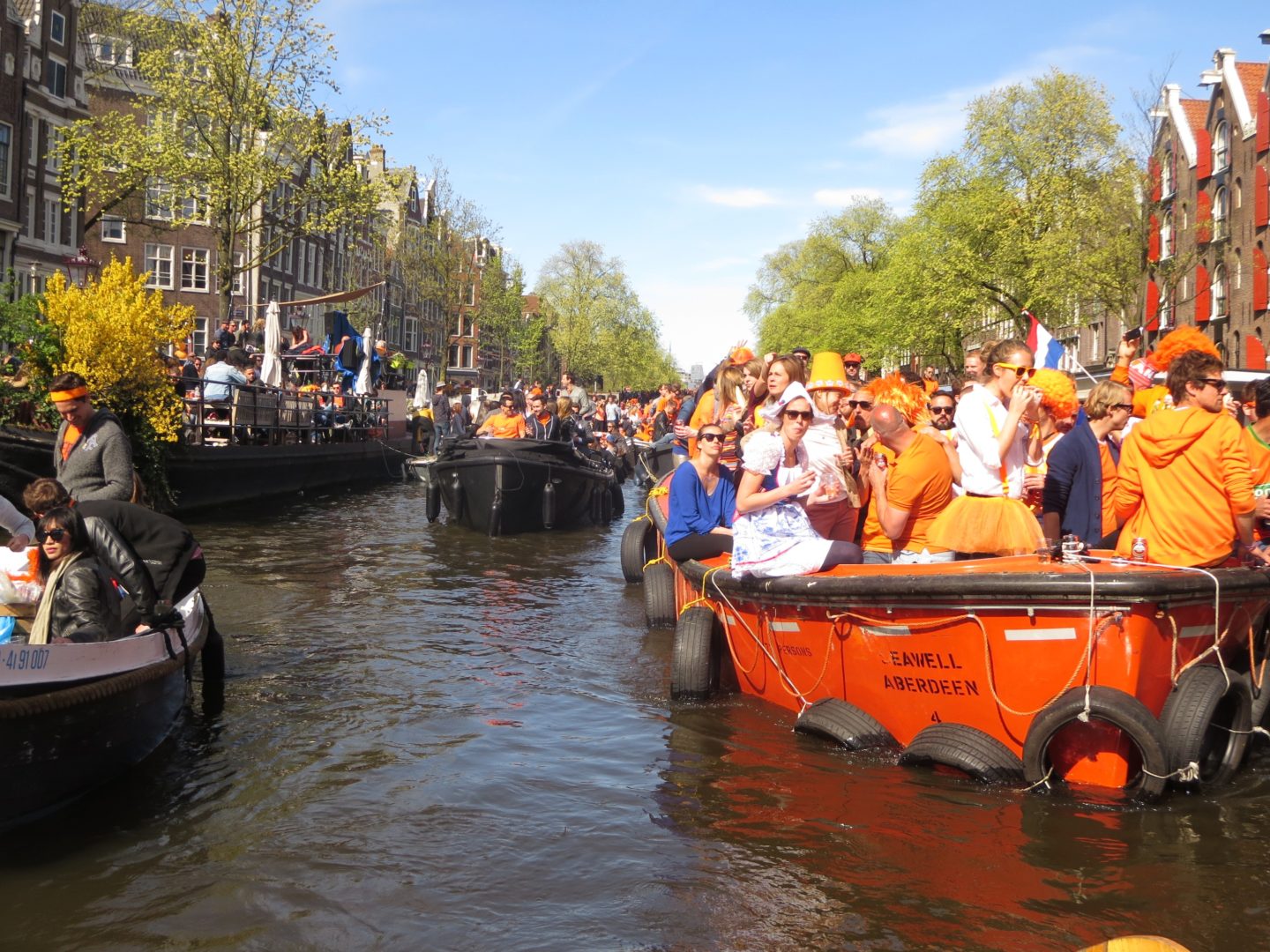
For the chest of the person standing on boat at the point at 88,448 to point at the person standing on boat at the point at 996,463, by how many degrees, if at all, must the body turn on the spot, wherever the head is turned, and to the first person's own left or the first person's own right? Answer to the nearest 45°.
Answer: approximately 90° to the first person's own left

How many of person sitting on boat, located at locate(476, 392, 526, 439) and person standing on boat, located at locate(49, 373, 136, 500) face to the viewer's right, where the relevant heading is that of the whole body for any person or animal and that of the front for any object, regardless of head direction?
0

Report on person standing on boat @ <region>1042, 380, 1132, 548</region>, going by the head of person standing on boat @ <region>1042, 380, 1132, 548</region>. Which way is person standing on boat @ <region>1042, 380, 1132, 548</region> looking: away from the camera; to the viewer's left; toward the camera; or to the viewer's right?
to the viewer's right

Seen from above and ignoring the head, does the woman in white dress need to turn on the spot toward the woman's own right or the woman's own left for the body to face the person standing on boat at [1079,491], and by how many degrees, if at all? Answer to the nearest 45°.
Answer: approximately 45° to the woman's own left

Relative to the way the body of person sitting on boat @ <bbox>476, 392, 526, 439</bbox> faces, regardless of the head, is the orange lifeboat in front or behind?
in front
